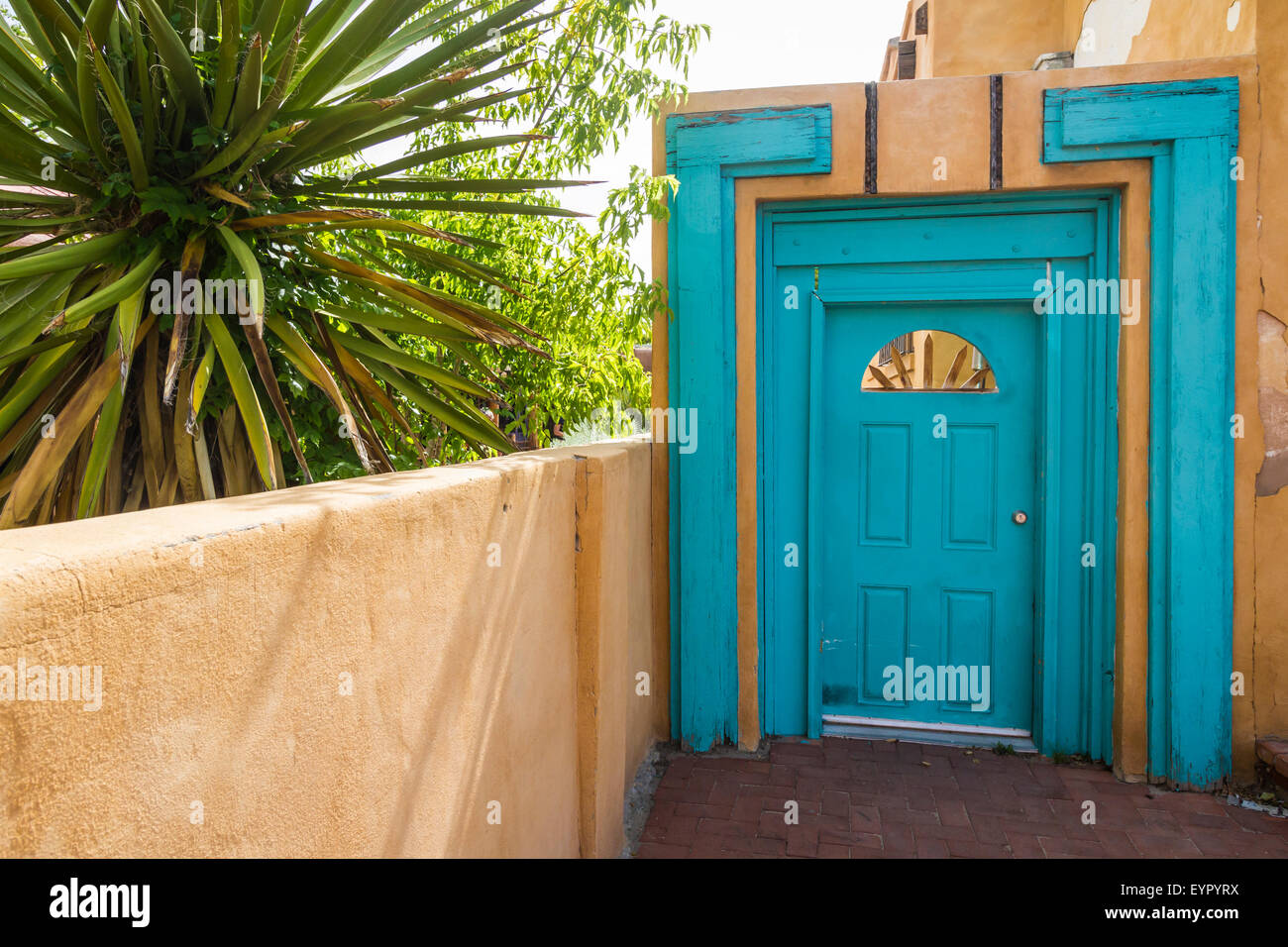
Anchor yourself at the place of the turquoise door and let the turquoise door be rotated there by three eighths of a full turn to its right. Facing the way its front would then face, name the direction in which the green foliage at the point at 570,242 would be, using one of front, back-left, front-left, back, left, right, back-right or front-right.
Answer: left

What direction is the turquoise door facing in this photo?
toward the camera

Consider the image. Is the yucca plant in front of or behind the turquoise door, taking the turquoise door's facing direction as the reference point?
in front
